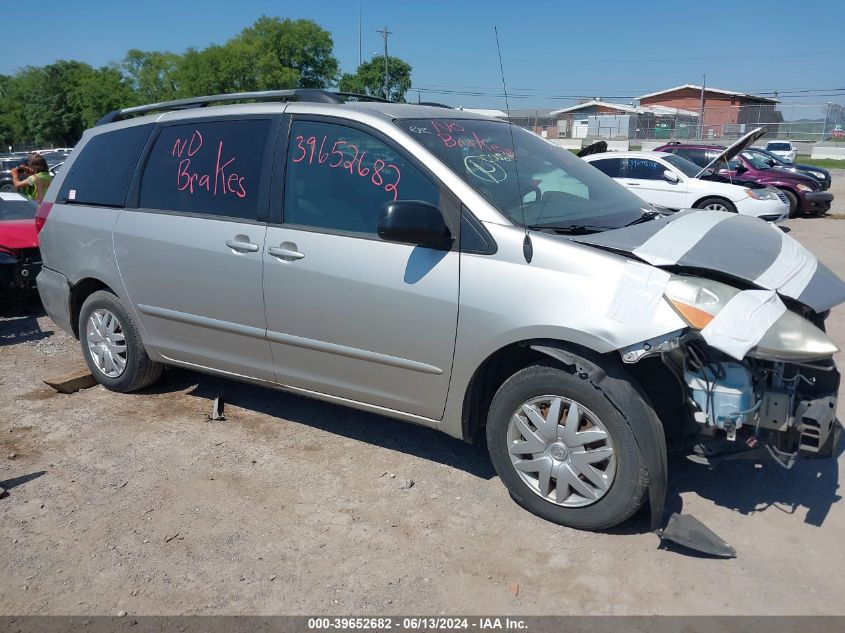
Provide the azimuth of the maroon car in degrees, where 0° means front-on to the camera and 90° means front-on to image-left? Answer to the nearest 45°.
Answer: approximately 315°

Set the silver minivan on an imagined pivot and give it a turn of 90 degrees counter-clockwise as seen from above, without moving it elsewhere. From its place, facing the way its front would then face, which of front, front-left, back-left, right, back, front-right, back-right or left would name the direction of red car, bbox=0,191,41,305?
left

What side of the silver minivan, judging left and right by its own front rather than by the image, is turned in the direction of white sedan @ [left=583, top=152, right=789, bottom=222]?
left

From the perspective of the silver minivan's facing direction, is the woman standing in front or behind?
behind

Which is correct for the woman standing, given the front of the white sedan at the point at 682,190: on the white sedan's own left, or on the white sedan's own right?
on the white sedan's own right
